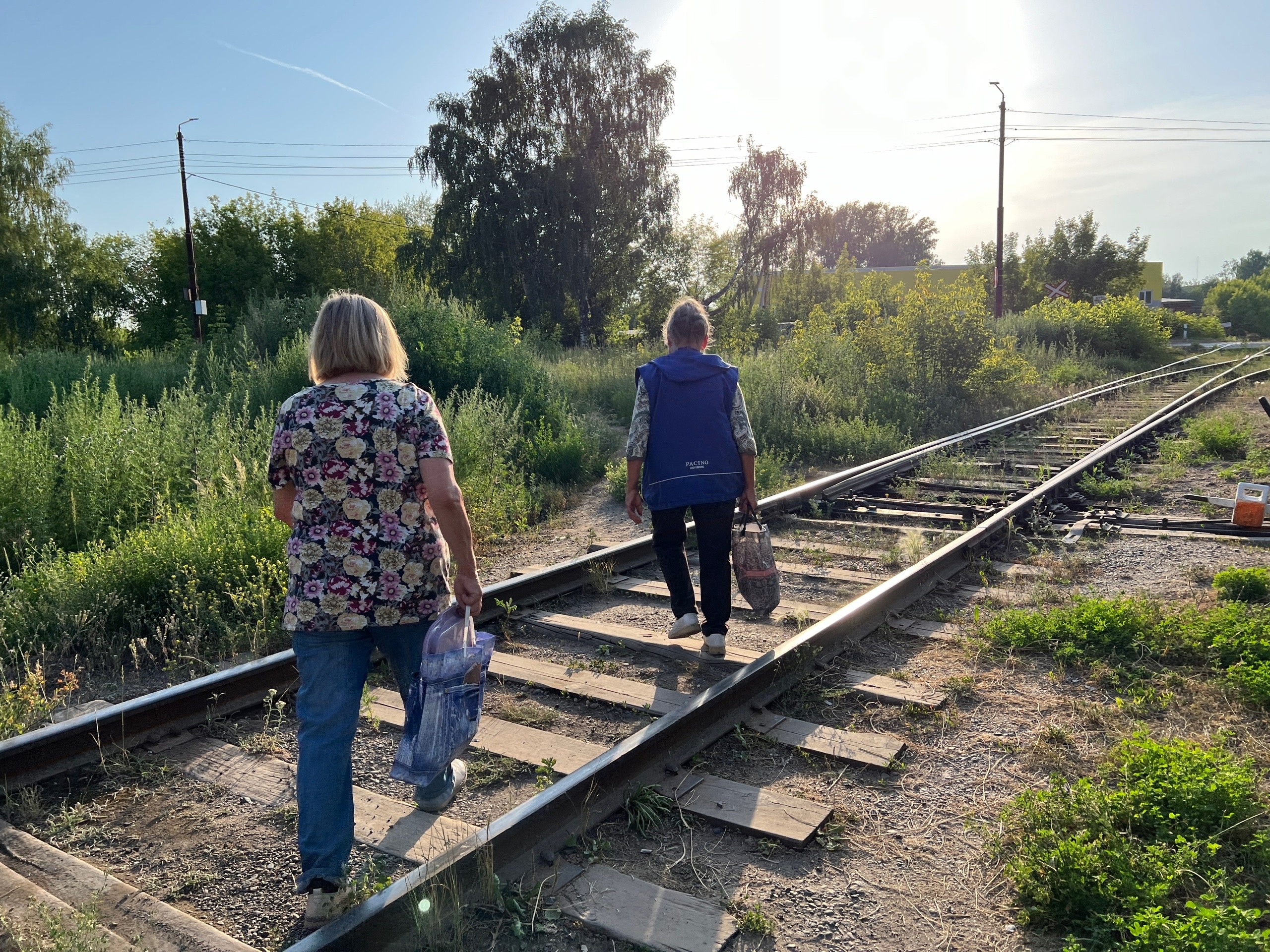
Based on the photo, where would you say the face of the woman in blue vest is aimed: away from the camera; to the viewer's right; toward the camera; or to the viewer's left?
away from the camera

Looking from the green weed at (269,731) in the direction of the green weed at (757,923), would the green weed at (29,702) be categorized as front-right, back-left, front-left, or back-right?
back-right

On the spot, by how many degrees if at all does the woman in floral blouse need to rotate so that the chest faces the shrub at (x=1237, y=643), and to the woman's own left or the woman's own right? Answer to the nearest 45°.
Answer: approximately 90° to the woman's own right

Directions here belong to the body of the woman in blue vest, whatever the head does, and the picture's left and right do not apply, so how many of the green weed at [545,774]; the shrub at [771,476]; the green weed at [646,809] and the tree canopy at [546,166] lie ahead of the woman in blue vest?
2

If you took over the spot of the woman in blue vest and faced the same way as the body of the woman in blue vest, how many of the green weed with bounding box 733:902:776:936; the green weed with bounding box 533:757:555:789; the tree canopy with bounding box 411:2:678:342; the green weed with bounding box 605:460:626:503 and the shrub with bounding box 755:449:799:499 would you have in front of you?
3

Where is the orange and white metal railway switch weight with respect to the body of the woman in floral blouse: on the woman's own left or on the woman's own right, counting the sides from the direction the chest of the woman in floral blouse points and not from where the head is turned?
on the woman's own right

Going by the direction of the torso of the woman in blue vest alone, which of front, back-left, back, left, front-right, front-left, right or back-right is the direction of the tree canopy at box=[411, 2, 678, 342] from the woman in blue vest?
front

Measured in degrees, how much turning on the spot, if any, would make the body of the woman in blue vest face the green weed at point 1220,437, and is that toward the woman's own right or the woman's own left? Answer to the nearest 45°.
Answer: approximately 45° to the woman's own right

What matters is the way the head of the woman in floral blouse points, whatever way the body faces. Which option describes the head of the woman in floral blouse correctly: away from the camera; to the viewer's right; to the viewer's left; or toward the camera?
away from the camera

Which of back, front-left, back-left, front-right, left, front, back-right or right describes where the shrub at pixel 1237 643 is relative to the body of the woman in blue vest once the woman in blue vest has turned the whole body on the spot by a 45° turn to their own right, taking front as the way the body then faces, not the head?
front-right

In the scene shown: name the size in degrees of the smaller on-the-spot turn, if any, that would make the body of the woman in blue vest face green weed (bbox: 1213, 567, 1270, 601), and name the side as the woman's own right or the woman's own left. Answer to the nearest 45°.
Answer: approximately 90° to the woman's own right

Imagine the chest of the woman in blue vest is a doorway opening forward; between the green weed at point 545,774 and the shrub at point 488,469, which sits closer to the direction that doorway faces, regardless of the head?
the shrub

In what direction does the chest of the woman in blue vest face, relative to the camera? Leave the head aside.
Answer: away from the camera

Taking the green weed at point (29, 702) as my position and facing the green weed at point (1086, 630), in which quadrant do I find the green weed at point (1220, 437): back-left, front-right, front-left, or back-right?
front-left

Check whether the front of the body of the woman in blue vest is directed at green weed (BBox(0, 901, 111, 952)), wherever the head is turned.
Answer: no

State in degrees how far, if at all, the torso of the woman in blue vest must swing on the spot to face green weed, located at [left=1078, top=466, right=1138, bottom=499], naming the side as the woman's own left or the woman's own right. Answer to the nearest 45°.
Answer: approximately 45° to the woman's own right

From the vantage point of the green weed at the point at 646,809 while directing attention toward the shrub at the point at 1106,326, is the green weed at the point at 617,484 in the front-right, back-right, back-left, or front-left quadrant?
front-left

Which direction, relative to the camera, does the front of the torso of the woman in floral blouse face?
away from the camera

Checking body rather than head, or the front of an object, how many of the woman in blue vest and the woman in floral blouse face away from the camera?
2

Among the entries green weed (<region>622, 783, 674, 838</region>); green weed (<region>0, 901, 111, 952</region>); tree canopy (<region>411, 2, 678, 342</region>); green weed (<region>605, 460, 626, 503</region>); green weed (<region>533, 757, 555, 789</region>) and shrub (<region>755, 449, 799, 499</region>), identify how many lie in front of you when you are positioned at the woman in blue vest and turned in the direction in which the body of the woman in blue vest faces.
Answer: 3

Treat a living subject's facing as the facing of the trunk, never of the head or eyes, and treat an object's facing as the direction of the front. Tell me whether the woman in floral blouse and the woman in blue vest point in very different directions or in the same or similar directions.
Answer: same or similar directions
